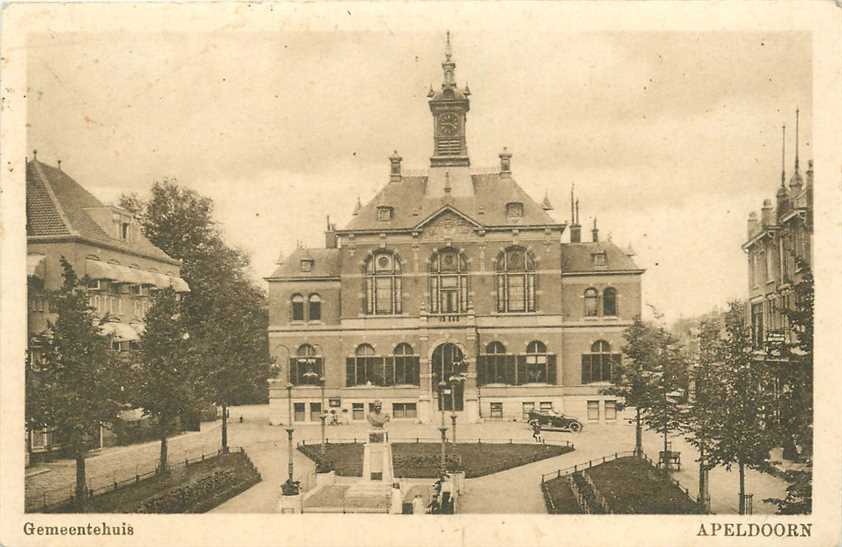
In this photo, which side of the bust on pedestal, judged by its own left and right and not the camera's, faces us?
front

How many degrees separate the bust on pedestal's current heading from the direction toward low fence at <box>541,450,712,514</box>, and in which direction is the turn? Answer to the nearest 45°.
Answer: approximately 90° to its left
